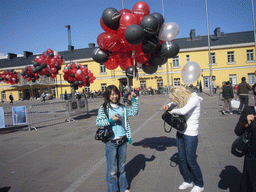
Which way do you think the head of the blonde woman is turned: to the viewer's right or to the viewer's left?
to the viewer's left

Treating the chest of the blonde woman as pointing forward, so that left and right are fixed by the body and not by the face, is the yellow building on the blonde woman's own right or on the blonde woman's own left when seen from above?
on the blonde woman's own right

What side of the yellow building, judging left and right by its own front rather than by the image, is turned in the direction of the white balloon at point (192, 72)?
front

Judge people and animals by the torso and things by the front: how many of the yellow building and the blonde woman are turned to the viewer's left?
1

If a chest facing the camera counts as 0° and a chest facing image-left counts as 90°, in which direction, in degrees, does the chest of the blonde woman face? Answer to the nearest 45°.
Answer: approximately 90°

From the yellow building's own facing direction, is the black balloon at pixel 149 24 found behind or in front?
in front

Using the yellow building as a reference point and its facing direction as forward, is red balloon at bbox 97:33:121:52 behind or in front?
in front

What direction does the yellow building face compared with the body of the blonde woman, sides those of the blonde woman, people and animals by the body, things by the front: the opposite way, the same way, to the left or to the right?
to the left

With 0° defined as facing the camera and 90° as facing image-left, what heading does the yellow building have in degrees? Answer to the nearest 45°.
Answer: approximately 0°
